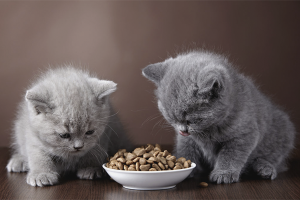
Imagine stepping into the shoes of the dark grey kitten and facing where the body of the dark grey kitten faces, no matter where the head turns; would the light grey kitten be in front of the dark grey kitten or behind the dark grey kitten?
in front

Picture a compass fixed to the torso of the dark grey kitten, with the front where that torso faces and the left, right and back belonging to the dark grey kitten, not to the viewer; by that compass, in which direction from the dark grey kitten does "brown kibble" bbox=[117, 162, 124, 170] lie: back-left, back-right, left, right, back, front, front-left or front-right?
front

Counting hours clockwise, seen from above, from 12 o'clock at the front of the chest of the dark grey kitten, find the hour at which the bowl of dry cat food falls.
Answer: The bowl of dry cat food is roughly at 12 o'clock from the dark grey kitten.

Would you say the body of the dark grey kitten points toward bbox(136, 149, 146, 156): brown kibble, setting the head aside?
yes

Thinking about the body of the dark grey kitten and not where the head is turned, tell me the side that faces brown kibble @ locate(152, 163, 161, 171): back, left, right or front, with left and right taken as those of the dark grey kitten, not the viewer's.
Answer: front

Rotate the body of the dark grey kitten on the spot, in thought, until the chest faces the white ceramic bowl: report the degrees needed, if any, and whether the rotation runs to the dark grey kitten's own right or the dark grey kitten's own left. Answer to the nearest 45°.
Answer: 0° — it already faces it

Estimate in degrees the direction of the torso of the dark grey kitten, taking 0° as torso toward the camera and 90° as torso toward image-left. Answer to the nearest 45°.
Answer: approximately 45°

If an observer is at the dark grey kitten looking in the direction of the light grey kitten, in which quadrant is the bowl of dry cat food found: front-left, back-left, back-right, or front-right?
front-left
